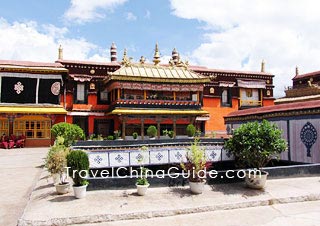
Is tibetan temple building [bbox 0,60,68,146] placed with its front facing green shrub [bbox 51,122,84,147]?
yes

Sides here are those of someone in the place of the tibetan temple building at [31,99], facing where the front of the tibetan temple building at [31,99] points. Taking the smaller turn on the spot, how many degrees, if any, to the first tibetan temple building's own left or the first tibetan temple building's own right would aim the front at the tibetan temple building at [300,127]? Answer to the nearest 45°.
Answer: approximately 45° to the first tibetan temple building's own left

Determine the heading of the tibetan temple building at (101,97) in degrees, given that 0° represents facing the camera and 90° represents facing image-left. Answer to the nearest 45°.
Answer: approximately 0°

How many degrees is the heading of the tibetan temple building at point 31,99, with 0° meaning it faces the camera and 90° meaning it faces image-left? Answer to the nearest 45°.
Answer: approximately 0°

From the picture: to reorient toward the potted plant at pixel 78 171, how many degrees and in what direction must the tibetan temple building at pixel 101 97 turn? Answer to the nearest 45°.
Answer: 0° — it already faces it

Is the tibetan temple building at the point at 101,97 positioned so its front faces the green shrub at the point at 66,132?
yes

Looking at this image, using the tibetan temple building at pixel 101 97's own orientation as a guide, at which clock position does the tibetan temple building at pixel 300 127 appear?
the tibetan temple building at pixel 300 127 is roughly at 11 o'clock from the tibetan temple building at pixel 101 97.
